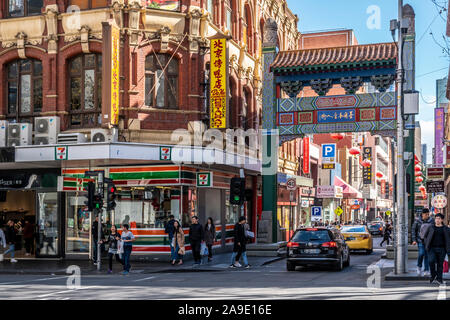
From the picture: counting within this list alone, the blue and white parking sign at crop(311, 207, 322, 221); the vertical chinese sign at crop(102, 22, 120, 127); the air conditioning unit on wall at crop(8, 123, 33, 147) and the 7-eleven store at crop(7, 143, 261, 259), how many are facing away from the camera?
0

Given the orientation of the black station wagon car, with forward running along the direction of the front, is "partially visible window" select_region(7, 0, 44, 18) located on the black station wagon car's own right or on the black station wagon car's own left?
on the black station wagon car's own left

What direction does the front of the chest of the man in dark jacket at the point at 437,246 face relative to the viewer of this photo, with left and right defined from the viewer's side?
facing the viewer

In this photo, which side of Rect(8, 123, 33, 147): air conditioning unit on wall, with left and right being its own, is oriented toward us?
front

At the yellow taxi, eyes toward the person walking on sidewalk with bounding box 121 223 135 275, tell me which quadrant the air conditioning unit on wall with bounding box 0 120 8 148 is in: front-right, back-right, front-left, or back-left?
front-right

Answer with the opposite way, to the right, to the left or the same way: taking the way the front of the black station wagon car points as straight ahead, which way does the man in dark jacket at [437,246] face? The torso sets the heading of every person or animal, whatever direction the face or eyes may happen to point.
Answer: the opposite way

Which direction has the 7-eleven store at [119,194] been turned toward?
toward the camera

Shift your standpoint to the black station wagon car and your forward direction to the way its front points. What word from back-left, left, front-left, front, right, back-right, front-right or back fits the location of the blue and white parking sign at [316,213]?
front

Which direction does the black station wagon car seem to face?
away from the camera
